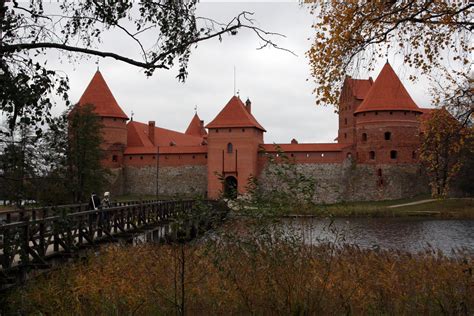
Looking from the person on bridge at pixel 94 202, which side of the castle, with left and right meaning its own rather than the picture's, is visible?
front

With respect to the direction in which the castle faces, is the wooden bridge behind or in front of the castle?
in front

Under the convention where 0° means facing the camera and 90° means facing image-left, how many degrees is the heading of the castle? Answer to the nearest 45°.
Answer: approximately 0°
